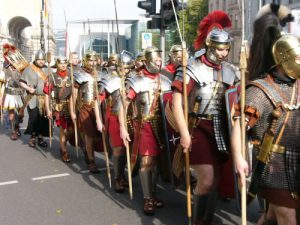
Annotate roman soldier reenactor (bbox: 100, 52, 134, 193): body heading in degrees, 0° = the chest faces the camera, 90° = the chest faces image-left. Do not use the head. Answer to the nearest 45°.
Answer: approximately 315°

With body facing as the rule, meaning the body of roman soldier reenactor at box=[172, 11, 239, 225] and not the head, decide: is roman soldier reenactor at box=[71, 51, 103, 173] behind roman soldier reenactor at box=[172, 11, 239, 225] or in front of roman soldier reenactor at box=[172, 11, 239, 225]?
behind

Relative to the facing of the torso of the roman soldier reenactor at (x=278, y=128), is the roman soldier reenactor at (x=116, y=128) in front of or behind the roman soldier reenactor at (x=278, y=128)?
behind

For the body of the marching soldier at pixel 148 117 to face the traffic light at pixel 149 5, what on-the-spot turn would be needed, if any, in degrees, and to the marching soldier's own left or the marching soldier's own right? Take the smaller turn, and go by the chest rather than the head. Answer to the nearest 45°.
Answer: approximately 135° to the marching soldier's own left

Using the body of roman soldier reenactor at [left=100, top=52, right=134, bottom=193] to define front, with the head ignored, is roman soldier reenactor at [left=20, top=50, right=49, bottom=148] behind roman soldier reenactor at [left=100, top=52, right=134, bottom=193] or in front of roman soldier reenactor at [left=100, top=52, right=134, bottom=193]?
behind

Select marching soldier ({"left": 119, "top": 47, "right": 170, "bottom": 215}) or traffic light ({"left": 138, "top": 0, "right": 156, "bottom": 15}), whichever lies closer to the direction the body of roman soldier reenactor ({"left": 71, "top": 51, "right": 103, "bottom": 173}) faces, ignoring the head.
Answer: the marching soldier

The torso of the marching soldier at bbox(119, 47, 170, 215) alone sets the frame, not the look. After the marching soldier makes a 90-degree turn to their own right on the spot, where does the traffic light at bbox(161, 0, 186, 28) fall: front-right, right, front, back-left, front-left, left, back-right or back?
back-right

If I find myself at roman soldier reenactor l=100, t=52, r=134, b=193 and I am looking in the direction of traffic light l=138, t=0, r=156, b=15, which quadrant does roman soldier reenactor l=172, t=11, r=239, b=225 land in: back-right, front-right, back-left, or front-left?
back-right
